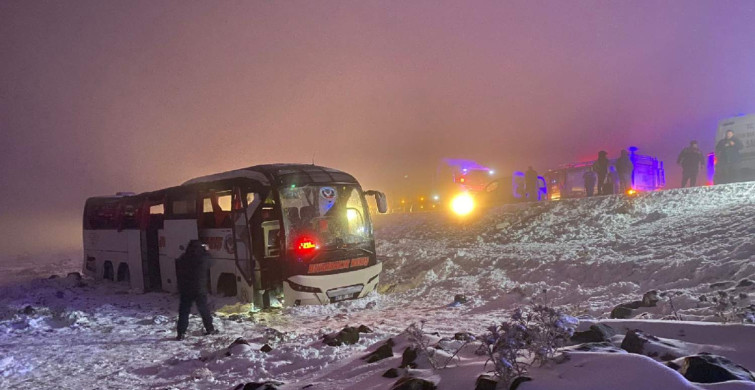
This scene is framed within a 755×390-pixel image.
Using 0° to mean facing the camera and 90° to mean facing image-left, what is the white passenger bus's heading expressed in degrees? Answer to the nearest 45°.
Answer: approximately 315°

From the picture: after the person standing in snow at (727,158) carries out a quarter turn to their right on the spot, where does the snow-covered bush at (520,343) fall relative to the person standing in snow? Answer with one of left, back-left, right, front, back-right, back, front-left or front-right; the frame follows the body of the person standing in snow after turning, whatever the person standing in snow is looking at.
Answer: left

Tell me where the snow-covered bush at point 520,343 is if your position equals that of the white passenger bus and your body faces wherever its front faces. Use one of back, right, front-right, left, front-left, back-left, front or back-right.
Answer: front-right

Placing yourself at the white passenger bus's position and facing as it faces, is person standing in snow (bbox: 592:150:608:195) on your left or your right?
on your left

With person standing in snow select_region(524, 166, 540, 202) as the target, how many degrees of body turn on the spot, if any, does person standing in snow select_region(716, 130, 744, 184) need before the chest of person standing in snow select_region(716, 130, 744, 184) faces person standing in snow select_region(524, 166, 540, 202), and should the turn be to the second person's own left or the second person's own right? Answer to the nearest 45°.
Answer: approximately 90° to the second person's own right

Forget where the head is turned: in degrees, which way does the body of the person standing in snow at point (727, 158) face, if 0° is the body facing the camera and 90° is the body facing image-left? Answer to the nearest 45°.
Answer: approximately 0°

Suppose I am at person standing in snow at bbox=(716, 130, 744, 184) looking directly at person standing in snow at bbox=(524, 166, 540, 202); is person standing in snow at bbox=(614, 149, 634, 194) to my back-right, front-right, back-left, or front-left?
front-left

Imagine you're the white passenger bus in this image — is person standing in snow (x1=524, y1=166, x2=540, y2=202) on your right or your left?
on your left

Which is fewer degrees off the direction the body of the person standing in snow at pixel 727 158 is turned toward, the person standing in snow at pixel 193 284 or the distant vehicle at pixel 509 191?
the person standing in snow

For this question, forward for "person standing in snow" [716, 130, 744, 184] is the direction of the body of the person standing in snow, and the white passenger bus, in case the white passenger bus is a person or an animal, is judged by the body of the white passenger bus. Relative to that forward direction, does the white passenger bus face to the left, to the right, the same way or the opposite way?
to the left

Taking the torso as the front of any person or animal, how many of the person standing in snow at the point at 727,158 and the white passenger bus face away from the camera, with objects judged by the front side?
0

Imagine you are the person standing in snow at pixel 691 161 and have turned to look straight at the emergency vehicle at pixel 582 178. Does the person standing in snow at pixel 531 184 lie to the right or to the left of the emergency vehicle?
left

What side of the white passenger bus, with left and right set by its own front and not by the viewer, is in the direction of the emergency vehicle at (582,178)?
left

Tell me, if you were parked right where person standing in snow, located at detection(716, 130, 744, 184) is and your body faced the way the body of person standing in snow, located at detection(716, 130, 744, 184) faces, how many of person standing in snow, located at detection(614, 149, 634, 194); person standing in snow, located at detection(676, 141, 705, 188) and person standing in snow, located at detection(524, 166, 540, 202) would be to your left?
0

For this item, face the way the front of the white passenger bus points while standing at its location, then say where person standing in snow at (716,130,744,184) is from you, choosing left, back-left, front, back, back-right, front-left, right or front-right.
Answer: front-left

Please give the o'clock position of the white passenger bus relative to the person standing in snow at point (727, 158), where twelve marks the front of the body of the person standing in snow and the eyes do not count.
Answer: The white passenger bus is roughly at 1 o'clock from the person standing in snow.

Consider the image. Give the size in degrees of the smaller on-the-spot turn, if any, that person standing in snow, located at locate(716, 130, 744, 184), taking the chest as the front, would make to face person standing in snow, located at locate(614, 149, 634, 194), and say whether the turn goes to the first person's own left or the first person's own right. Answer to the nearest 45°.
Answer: approximately 45° to the first person's own right
